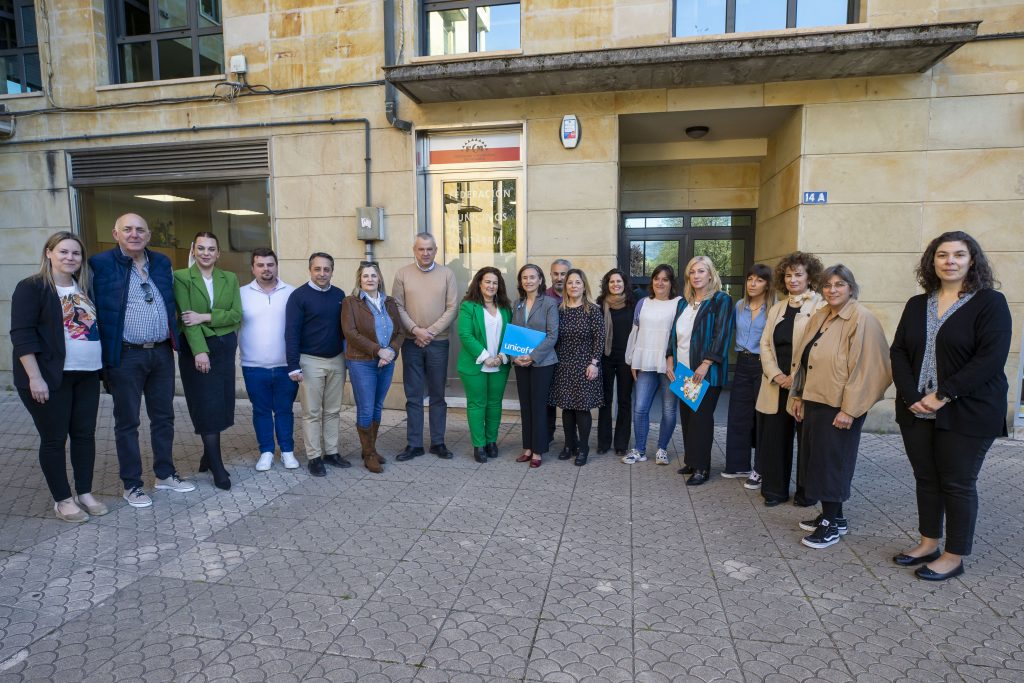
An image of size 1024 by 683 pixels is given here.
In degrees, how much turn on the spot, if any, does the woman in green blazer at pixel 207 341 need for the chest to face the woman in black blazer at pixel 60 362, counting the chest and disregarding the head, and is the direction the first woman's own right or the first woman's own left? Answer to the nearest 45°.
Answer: approximately 45° to the first woman's own right

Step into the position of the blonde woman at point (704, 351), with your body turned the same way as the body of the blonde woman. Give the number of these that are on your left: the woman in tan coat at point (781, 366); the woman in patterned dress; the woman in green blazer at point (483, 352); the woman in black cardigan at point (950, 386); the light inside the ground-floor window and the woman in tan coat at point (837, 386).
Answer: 3

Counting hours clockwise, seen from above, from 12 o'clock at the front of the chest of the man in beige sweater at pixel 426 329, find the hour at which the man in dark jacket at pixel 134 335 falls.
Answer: The man in dark jacket is roughly at 2 o'clock from the man in beige sweater.

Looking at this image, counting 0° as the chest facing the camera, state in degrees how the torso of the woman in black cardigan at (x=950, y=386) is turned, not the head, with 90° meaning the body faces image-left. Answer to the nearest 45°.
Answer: approximately 45°

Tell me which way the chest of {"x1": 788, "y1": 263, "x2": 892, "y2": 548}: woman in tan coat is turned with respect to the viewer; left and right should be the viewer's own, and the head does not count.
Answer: facing the viewer and to the left of the viewer

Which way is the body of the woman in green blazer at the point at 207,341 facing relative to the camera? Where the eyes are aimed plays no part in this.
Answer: toward the camera

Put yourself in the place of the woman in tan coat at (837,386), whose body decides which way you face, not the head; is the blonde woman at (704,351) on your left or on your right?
on your right

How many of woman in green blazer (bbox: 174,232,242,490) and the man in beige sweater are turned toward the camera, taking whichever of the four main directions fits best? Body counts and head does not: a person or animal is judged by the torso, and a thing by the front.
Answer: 2

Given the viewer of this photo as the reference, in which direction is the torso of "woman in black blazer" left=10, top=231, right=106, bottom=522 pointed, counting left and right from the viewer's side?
facing the viewer and to the right of the viewer

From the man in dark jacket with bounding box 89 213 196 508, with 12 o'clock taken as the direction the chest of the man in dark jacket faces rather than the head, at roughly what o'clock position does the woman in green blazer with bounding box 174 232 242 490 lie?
The woman in green blazer is roughly at 10 o'clock from the man in dark jacket.
